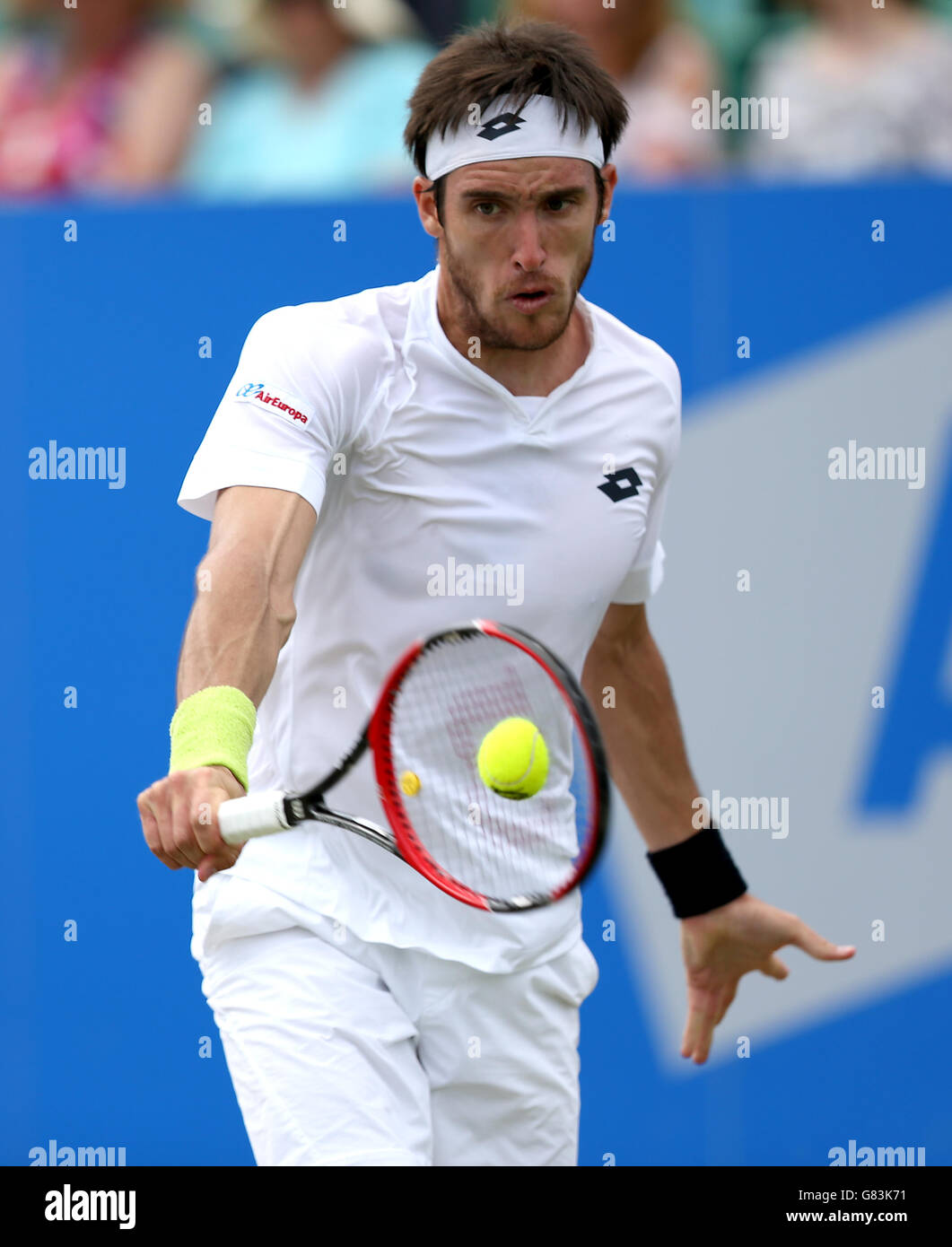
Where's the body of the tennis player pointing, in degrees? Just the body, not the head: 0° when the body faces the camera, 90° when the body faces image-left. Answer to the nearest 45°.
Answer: approximately 315°
